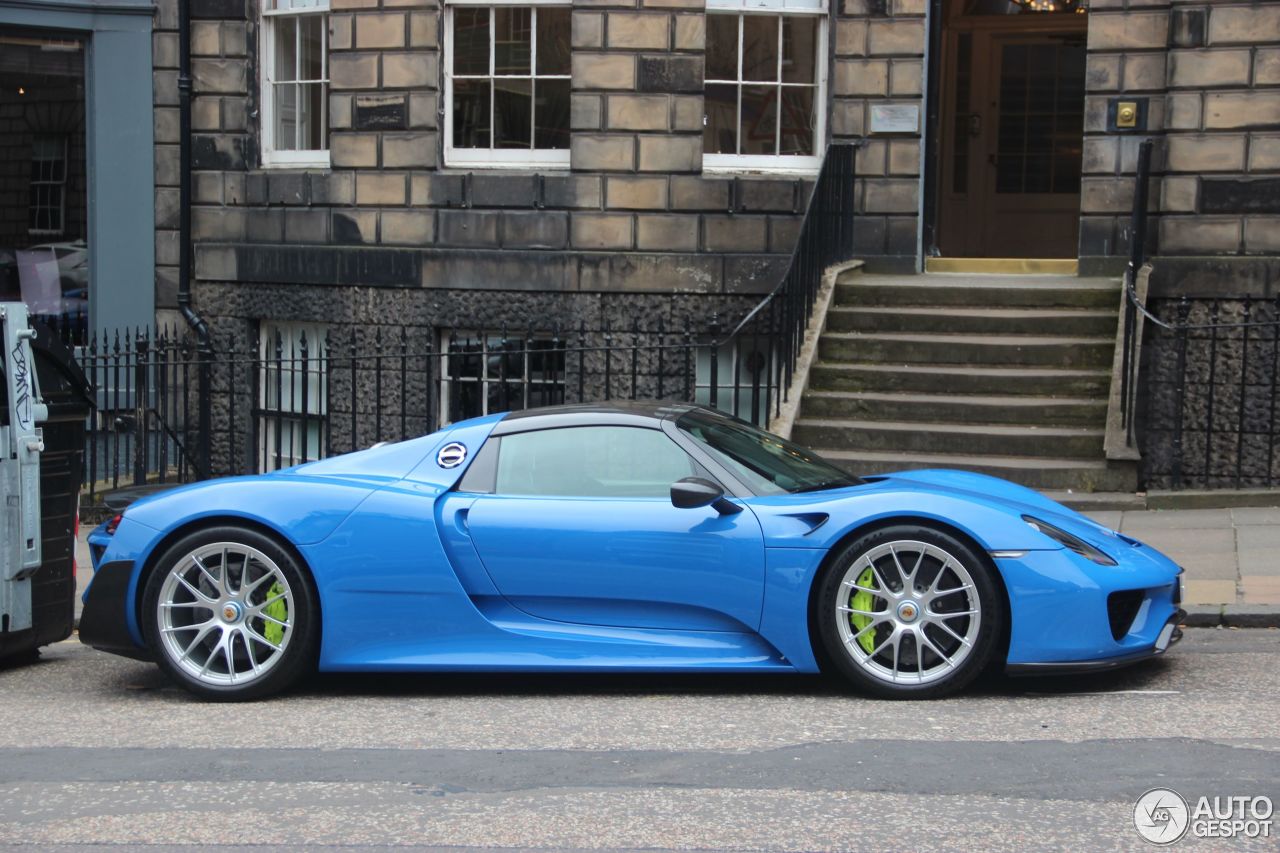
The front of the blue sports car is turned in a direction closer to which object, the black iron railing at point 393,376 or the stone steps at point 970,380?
the stone steps

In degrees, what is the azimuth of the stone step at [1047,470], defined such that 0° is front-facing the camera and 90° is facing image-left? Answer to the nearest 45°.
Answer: approximately 0°

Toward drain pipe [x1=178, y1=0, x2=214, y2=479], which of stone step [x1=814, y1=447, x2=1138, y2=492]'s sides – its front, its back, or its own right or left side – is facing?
right

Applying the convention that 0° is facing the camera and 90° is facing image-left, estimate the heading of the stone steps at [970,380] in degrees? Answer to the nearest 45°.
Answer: approximately 0°

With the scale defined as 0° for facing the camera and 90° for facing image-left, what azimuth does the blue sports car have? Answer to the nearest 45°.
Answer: approximately 270°

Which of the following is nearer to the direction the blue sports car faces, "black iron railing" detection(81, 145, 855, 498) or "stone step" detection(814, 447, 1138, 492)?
the stone step

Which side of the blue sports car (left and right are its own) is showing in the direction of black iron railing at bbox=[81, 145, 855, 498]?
left

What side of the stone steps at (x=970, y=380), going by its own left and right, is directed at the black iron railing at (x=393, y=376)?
right

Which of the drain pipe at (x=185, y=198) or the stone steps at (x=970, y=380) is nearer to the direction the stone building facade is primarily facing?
the stone steps
